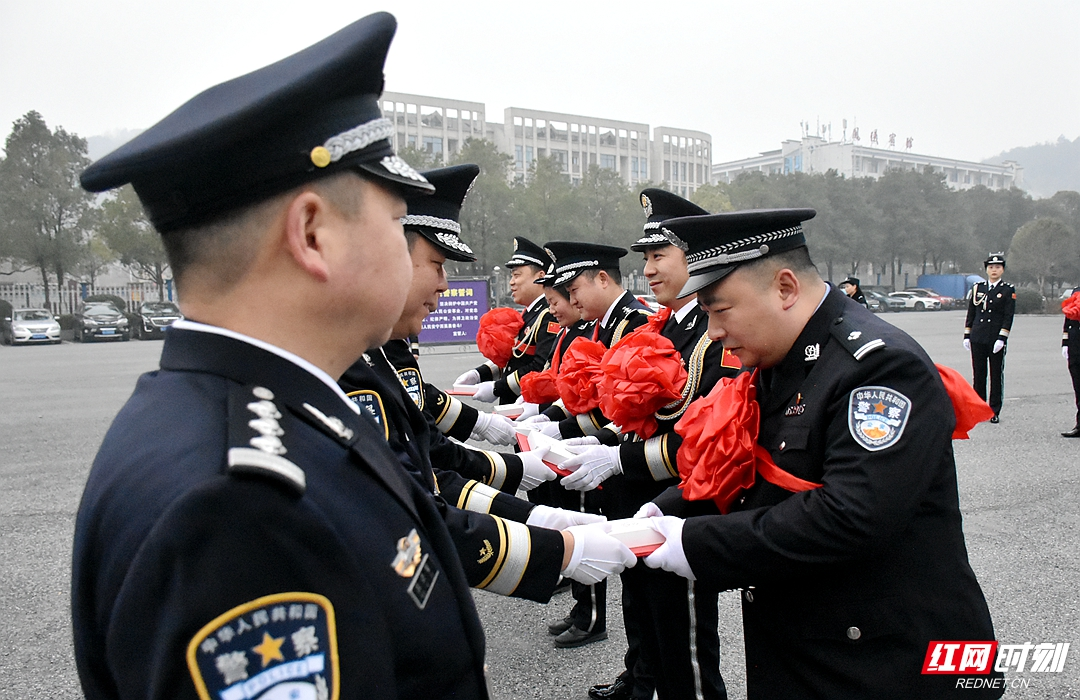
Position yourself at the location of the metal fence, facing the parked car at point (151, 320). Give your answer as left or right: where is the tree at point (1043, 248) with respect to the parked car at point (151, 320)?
left

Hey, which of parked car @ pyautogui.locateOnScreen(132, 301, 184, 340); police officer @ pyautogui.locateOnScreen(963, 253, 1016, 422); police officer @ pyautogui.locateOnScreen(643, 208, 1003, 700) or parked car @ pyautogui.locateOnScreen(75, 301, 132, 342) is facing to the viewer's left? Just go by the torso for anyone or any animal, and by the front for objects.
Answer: police officer @ pyautogui.locateOnScreen(643, 208, 1003, 700)

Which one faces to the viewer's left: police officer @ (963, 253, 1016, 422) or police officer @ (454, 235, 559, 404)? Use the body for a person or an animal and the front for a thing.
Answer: police officer @ (454, 235, 559, 404)

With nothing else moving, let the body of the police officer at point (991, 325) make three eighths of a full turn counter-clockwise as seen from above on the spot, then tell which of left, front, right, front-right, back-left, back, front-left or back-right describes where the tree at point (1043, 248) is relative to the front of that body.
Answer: front-left

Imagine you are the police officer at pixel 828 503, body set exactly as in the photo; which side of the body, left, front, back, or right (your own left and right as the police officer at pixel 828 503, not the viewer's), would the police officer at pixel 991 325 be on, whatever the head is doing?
right

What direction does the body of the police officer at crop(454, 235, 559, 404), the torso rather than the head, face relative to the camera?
to the viewer's left

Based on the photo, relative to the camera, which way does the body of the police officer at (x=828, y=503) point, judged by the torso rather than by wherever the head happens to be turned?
to the viewer's left

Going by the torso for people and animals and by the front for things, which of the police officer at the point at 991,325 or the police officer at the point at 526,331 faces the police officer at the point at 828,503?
the police officer at the point at 991,325

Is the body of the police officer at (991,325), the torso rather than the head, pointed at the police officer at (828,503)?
yes

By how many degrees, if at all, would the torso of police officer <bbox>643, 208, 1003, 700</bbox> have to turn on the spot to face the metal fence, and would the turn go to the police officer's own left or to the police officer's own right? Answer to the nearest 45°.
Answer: approximately 45° to the police officer's own right

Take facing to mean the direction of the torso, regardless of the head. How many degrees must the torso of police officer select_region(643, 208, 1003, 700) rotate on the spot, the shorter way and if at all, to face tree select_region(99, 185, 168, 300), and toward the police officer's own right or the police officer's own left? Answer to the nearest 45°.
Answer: approximately 45° to the police officer's own right

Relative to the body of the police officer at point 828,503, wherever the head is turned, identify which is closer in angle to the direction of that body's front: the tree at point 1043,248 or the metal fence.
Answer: the metal fence
